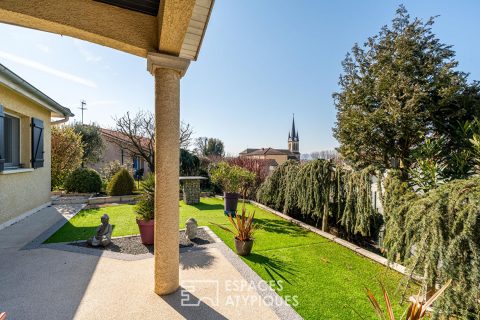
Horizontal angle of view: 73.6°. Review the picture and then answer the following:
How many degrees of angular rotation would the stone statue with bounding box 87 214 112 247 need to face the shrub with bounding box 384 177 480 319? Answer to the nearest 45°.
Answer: approximately 90° to its left

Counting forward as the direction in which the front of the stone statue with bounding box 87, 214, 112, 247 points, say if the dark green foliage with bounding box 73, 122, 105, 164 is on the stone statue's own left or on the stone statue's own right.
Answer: on the stone statue's own right

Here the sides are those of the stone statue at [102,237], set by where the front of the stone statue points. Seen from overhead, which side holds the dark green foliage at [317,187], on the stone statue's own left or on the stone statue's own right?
on the stone statue's own left

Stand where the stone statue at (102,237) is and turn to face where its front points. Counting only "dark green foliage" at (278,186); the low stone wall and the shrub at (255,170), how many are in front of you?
0

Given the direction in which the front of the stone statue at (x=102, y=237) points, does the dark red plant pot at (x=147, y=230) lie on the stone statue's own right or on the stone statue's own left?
on the stone statue's own left

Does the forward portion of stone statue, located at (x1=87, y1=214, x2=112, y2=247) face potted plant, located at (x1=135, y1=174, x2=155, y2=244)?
no

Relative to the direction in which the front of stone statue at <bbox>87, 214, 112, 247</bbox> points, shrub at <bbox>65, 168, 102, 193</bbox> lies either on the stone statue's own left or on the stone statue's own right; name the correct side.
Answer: on the stone statue's own right

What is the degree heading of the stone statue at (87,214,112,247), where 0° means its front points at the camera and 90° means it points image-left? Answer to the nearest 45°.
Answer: approximately 45°

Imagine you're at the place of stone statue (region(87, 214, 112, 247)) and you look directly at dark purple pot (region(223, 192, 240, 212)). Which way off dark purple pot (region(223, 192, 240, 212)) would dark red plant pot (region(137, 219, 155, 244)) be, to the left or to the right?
right

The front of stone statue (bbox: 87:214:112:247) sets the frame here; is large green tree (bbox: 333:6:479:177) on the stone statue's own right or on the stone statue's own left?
on the stone statue's own left

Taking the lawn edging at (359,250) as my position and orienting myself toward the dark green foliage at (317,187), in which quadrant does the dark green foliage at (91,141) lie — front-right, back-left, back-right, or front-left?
front-left

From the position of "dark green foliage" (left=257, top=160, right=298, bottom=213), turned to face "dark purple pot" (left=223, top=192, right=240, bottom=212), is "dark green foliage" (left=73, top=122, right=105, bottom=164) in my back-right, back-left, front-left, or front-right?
front-right

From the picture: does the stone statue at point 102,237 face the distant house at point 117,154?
no

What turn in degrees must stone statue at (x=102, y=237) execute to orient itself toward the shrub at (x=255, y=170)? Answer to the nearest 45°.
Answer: approximately 180°
